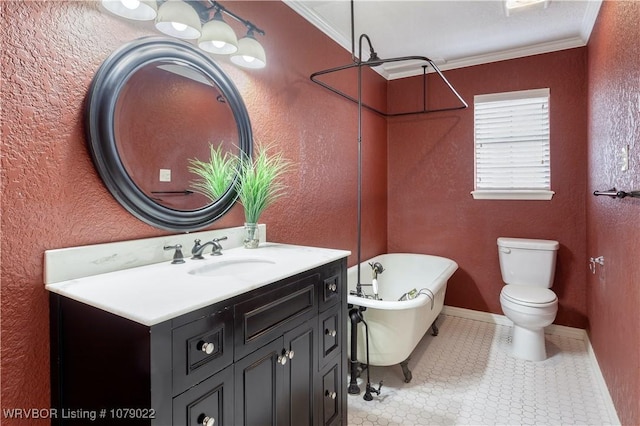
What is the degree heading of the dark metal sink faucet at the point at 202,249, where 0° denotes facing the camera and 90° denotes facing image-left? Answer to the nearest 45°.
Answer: approximately 315°

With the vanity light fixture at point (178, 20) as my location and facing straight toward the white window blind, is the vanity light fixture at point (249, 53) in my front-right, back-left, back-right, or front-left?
front-left

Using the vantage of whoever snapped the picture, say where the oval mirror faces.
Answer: facing the viewer and to the right of the viewer

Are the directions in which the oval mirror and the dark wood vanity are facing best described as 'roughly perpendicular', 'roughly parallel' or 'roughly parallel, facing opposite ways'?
roughly parallel

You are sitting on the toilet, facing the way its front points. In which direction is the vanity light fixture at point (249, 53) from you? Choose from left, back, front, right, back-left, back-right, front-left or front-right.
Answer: front-right

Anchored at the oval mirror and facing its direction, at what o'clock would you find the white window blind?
The white window blind is roughly at 10 o'clock from the oval mirror.

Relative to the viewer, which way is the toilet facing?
toward the camera

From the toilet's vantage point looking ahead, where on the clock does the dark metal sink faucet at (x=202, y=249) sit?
The dark metal sink faucet is roughly at 1 o'clock from the toilet.

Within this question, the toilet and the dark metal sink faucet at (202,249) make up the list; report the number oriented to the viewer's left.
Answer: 0

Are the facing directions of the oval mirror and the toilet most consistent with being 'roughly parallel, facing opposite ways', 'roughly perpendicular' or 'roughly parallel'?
roughly perpendicular

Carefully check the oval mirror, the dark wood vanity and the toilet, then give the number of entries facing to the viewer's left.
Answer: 0

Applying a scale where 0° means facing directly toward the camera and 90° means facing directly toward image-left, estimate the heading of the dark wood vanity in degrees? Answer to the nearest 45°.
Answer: approximately 315°
